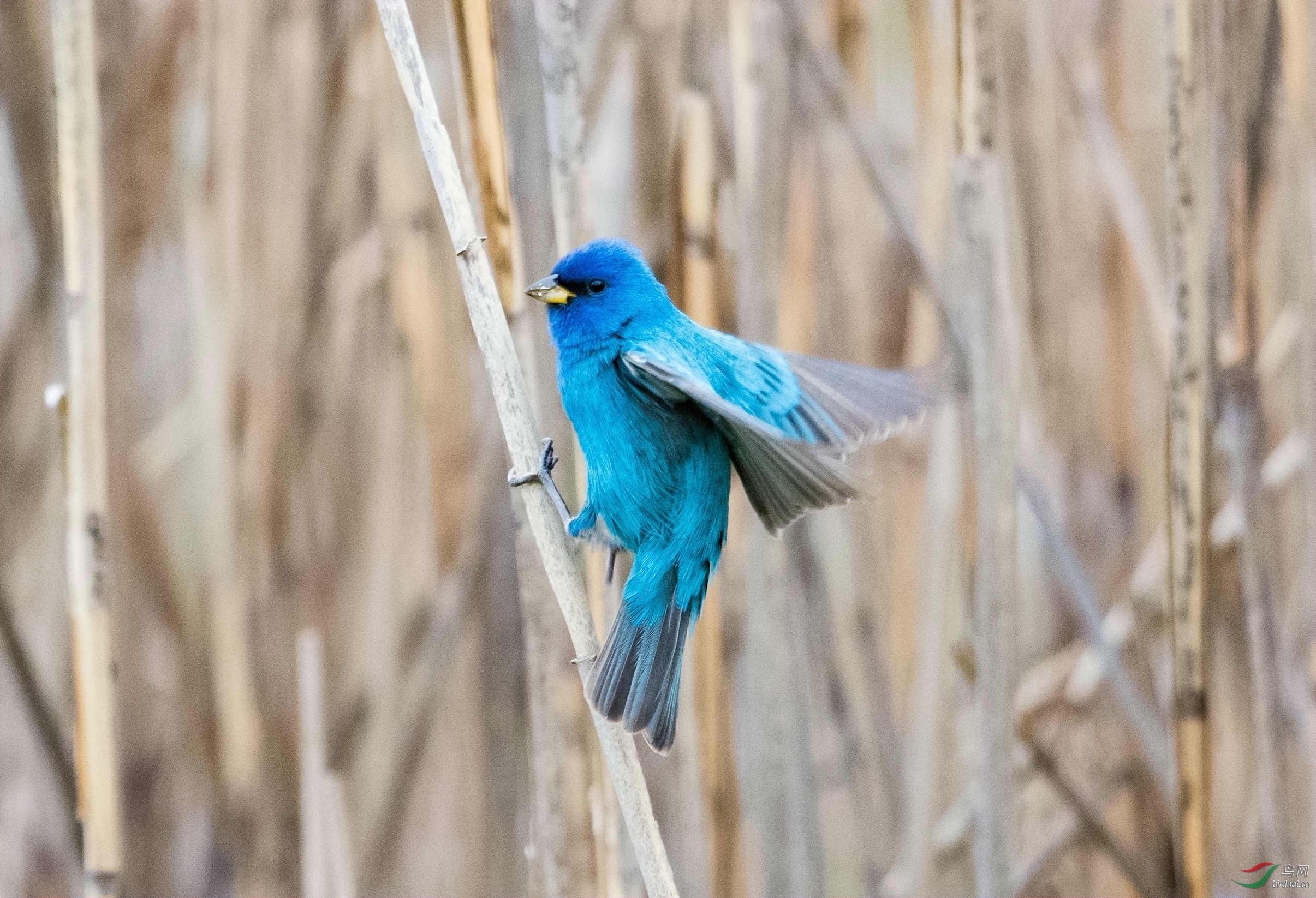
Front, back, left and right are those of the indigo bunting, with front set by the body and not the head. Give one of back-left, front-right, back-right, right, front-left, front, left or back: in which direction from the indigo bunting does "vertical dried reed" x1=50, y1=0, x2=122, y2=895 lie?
front

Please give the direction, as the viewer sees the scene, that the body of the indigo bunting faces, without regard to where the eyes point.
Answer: to the viewer's left

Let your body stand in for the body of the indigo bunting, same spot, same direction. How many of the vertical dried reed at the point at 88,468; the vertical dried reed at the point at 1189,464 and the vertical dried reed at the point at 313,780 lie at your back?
1

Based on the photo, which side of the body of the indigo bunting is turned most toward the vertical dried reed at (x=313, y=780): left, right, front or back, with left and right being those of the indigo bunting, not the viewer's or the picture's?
front

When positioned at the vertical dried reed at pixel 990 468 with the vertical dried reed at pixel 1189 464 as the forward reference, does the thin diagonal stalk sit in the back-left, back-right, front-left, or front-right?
back-right

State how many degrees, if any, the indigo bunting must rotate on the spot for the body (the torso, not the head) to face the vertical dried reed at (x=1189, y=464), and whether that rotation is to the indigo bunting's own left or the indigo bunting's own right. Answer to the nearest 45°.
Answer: approximately 180°
